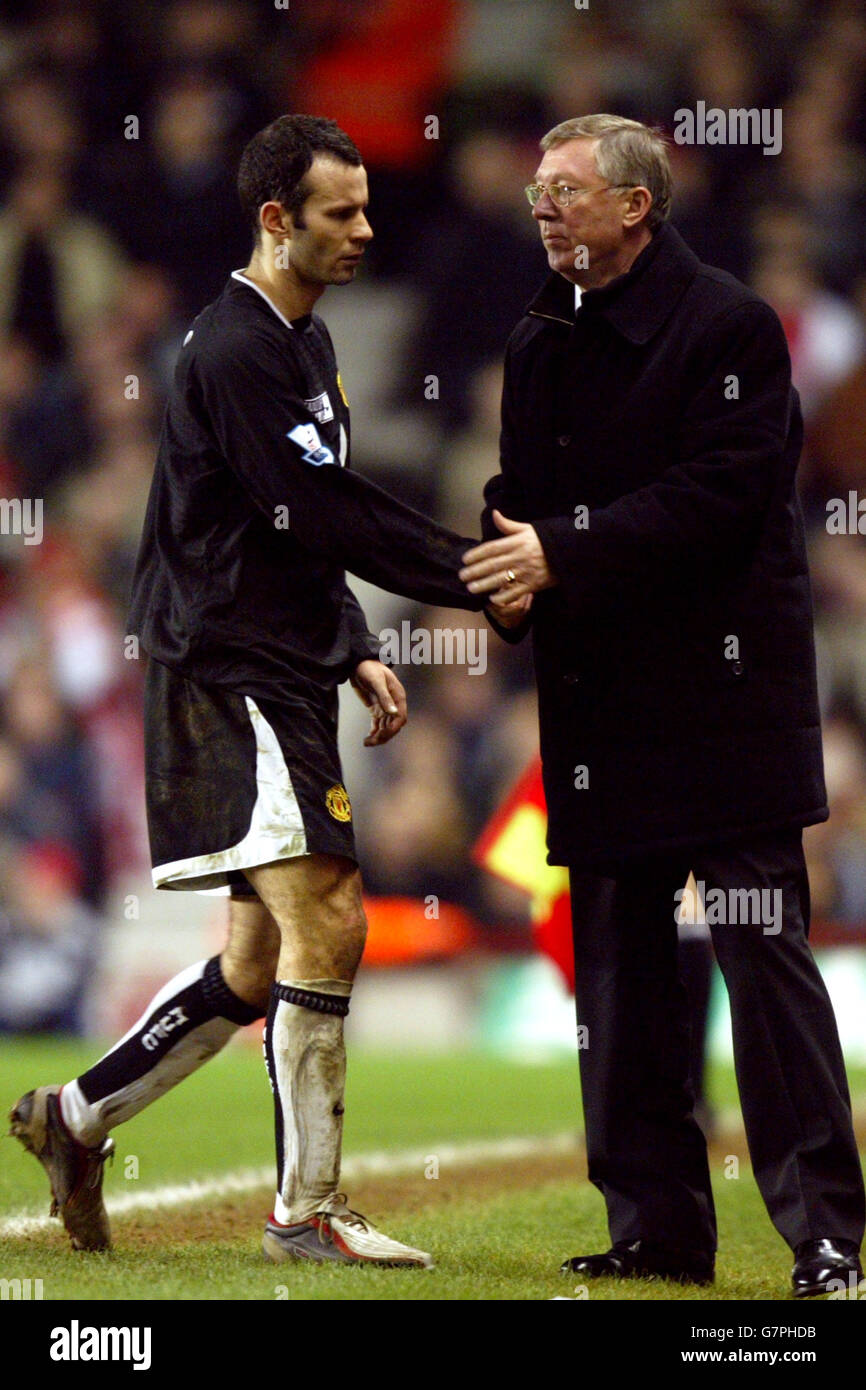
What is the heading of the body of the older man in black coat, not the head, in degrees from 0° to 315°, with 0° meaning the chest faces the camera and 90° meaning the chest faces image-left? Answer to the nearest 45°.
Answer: approximately 45°

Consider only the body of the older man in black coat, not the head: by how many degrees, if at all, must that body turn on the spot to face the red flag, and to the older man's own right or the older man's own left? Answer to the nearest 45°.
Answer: approximately 135° to the older man's own right
